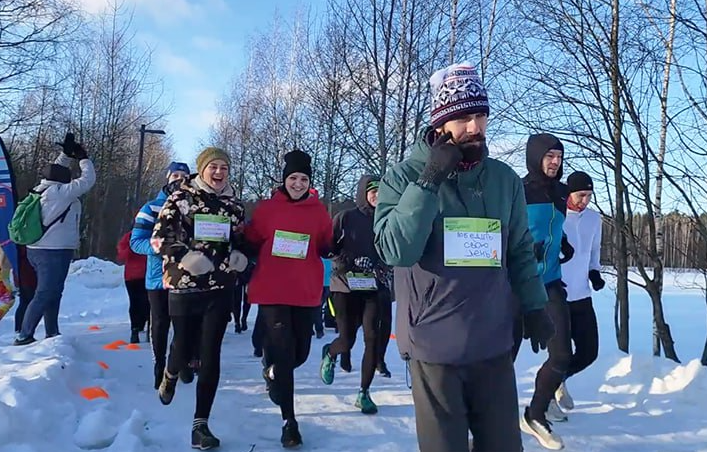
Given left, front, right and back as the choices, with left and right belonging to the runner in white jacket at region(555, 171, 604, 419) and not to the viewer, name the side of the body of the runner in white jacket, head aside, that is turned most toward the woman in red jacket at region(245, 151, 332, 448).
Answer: right

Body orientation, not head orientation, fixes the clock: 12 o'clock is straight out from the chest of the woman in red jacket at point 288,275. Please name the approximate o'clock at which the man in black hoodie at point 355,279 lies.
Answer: The man in black hoodie is roughly at 7 o'clock from the woman in red jacket.

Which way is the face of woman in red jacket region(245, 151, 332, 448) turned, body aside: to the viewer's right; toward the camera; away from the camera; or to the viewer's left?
toward the camera

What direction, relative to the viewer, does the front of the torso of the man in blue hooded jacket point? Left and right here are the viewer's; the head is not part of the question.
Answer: facing the viewer and to the right of the viewer

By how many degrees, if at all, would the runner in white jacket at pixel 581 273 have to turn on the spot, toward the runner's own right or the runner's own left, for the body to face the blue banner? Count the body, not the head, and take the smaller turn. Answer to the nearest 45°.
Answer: approximately 135° to the runner's own right

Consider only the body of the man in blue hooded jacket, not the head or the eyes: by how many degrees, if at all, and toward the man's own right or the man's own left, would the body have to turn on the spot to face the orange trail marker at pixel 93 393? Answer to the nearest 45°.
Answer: approximately 135° to the man's own right

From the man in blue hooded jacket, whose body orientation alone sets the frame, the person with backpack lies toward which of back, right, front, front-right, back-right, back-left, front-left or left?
back-right

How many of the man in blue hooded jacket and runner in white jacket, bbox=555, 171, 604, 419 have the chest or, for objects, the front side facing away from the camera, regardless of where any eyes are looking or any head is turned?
0

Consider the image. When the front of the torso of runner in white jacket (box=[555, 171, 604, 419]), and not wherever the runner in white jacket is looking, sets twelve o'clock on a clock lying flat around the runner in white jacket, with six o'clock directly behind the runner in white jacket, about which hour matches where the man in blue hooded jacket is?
The man in blue hooded jacket is roughly at 2 o'clock from the runner in white jacket.

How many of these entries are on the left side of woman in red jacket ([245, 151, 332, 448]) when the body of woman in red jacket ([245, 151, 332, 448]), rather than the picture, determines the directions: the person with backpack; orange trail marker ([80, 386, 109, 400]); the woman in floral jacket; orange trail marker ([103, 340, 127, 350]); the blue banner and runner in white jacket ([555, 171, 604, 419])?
1

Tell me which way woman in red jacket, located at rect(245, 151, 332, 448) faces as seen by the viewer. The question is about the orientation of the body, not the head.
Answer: toward the camera

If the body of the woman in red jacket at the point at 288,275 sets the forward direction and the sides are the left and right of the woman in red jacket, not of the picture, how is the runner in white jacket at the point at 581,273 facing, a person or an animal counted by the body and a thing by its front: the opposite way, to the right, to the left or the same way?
the same way

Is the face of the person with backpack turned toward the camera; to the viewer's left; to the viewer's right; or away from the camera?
away from the camera

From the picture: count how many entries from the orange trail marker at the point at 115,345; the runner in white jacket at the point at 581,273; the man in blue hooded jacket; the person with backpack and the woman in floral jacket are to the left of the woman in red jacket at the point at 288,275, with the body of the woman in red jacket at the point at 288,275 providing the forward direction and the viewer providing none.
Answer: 2

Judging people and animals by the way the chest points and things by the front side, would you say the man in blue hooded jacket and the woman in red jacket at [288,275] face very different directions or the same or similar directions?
same or similar directions

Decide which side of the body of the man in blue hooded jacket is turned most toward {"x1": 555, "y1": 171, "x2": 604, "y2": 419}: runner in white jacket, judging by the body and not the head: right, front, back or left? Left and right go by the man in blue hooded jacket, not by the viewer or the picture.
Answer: left

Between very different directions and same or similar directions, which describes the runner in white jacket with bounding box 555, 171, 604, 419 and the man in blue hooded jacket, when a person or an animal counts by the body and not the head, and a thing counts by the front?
same or similar directions

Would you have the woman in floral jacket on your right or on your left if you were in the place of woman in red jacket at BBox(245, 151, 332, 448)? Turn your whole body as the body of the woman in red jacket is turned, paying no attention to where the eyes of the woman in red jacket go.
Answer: on your right
